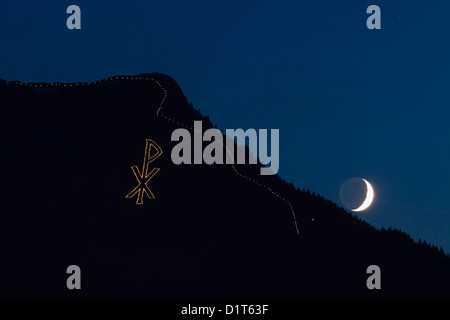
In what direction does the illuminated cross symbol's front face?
toward the camera

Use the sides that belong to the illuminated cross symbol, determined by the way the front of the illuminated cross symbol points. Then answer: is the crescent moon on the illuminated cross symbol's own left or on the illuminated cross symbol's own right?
on the illuminated cross symbol's own left
